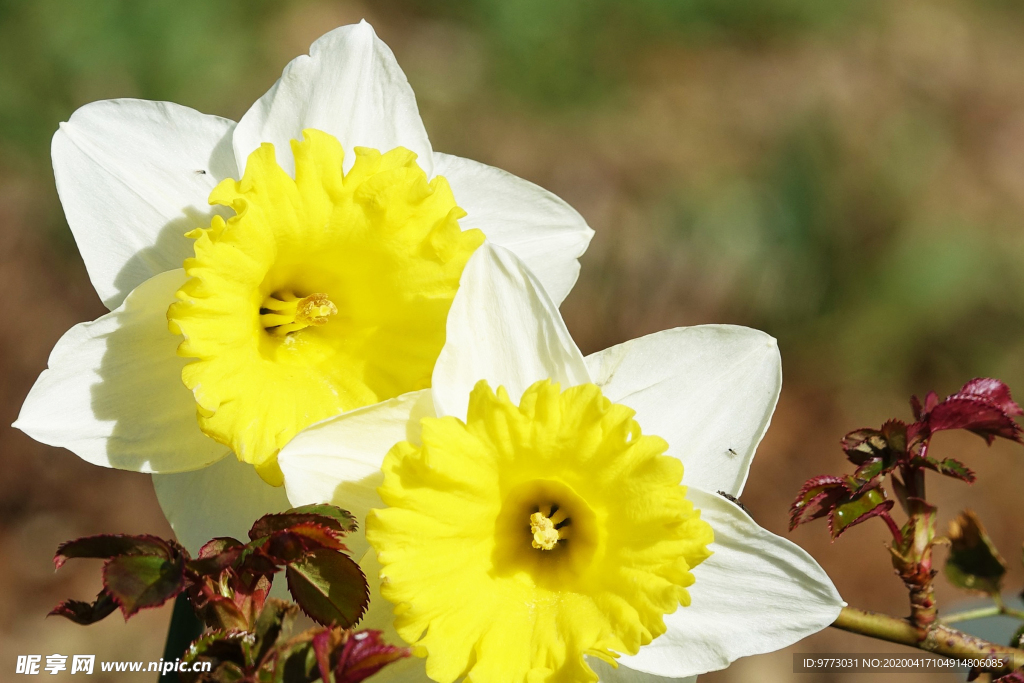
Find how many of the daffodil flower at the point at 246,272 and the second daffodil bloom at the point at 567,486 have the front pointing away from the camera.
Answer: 0

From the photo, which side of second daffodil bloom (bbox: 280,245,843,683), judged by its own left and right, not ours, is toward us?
front

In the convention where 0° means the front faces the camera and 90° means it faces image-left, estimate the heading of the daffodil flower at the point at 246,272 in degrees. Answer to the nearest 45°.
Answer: approximately 315°
